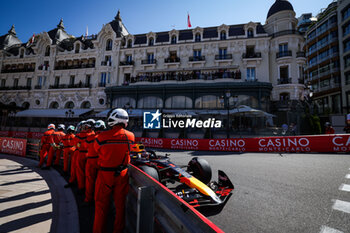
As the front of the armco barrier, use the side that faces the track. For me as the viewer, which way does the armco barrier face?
facing away from the viewer and to the right of the viewer

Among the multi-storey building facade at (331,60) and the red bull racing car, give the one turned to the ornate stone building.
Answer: the multi-storey building facade

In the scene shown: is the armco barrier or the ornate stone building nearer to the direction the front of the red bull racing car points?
the armco barrier

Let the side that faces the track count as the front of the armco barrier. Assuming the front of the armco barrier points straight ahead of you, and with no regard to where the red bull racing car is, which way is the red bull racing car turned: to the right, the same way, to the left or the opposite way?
to the right

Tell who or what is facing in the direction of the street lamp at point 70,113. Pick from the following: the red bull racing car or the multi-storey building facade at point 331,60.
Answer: the multi-storey building facade

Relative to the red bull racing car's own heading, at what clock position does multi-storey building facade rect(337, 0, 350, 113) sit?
The multi-storey building facade is roughly at 9 o'clock from the red bull racing car.

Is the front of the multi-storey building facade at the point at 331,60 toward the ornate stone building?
yes

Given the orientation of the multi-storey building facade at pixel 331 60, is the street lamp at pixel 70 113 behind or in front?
in front

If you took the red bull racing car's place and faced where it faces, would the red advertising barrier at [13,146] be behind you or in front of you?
behind
